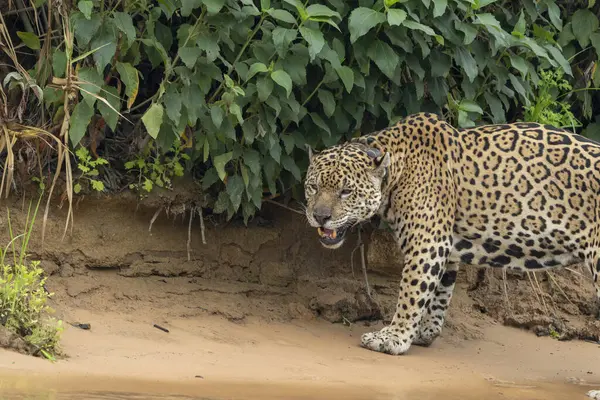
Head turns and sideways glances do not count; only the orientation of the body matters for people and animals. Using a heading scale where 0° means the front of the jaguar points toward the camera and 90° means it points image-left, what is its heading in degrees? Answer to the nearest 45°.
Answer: approximately 90°

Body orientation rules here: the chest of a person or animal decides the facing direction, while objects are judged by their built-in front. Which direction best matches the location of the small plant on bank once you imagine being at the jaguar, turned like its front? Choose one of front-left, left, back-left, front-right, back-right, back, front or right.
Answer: front-left

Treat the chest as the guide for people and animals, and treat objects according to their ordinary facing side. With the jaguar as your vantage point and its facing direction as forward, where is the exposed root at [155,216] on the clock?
The exposed root is roughly at 12 o'clock from the jaguar.
